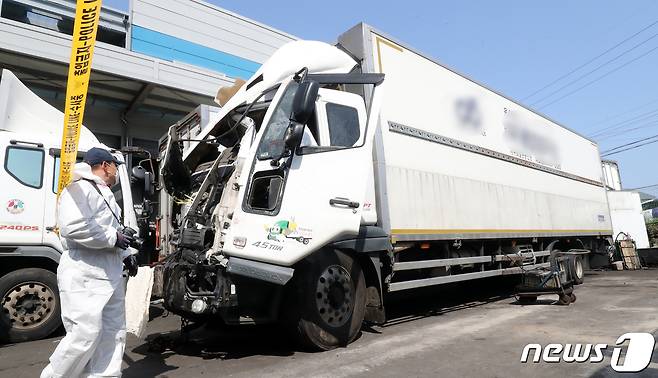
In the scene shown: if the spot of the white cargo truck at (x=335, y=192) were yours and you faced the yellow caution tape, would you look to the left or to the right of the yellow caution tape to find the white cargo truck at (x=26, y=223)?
right

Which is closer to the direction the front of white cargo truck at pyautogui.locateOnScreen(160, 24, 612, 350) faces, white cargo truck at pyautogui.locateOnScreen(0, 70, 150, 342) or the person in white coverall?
the person in white coverall

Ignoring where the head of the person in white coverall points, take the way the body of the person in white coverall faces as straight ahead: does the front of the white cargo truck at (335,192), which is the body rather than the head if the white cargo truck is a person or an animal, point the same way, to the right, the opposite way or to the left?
the opposite way

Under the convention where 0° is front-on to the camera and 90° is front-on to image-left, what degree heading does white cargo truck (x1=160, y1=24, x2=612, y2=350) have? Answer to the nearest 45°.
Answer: approximately 45°

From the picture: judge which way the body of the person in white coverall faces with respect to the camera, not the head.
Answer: to the viewer's right

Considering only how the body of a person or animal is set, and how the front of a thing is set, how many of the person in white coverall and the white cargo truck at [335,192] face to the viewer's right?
1

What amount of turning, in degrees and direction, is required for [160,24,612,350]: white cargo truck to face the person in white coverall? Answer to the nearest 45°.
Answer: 0° — it already faces them
